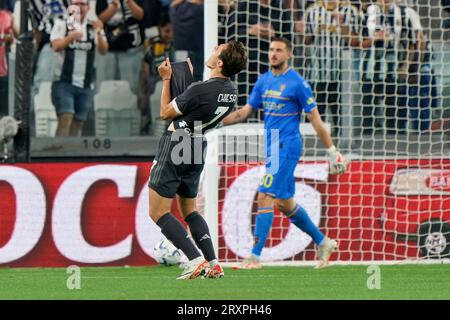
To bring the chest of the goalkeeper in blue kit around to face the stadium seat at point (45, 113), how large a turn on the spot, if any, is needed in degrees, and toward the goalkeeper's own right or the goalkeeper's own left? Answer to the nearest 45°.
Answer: approximately 90° to the goalkeeper's own right

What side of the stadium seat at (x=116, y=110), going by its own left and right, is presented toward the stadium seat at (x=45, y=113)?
right

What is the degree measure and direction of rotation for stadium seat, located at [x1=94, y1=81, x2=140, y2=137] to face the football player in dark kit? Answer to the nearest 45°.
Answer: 0° — it already faces them

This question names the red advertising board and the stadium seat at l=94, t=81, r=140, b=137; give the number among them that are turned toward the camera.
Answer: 2

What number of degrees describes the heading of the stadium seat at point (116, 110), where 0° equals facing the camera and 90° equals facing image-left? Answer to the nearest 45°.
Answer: approximately 0°
